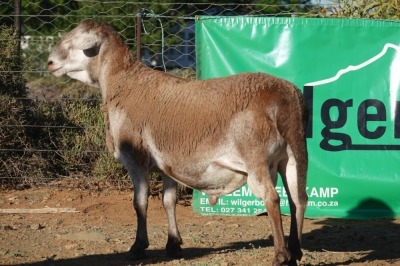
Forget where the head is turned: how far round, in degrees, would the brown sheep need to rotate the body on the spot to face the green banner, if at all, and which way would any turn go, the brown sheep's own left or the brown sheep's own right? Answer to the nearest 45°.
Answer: approximately 135° to the brown sheep's own right

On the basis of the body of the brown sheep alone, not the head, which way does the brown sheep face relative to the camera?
to the viewer's left

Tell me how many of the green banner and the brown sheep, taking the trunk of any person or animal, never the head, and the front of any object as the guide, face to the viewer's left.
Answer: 1

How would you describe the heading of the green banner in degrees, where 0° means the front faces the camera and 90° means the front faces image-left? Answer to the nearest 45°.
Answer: approximately 0°

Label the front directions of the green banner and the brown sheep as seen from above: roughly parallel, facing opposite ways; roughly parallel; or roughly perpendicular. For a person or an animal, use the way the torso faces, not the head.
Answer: roughly perpendicular

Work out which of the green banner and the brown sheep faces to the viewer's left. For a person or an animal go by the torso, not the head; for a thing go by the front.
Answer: the brown sheep

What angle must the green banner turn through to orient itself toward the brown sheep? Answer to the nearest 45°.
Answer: approximately 45° to its right
